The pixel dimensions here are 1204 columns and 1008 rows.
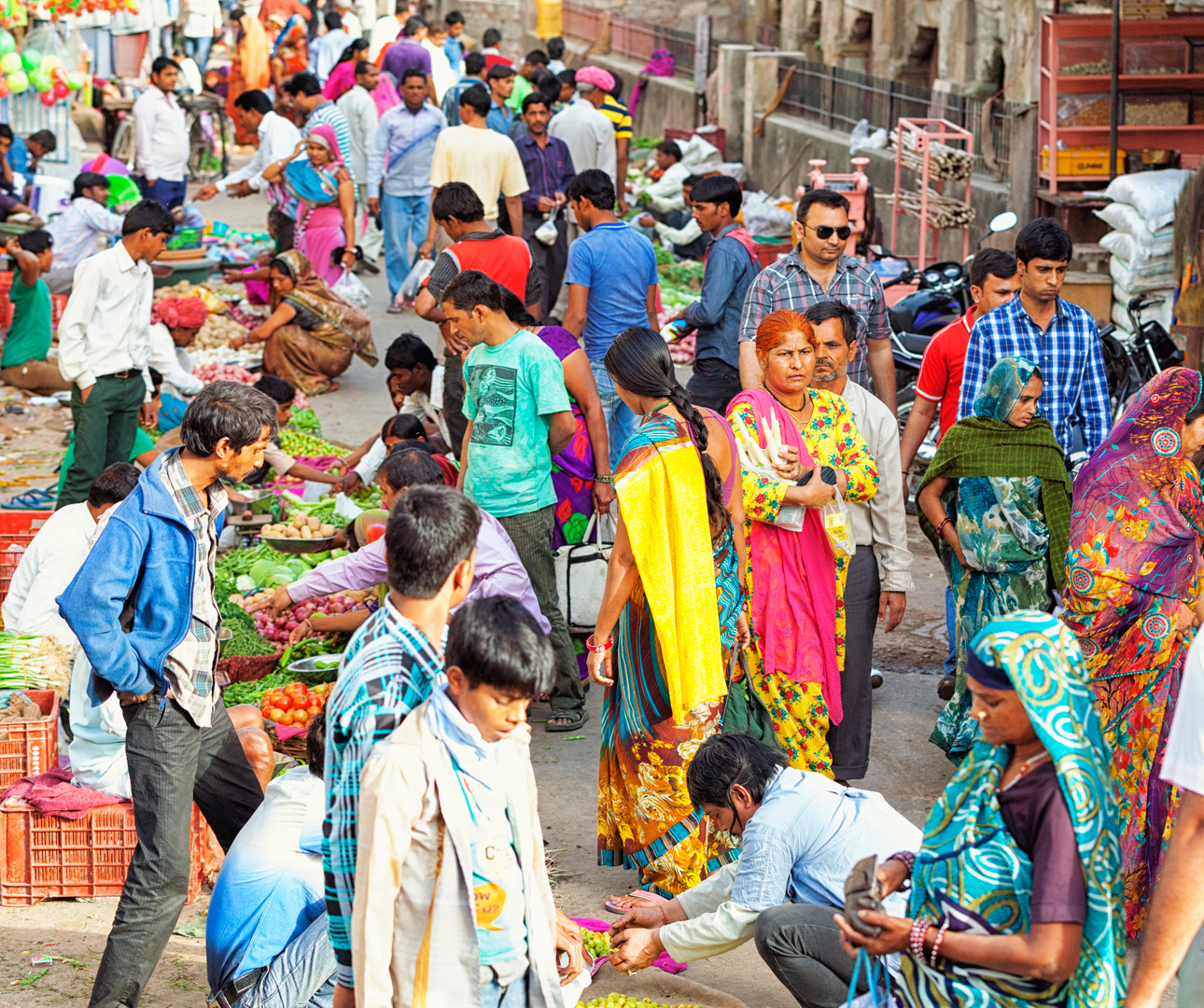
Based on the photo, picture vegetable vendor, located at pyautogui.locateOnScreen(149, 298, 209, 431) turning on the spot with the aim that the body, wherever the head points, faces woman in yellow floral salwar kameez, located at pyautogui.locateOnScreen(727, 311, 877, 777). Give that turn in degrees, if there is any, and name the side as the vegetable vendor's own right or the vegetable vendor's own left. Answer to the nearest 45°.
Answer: approximately 90° to the vegetable vendor's own right

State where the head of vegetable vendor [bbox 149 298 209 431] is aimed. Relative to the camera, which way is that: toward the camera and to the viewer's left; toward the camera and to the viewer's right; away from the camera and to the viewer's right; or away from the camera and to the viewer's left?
toward the camera and to the viewer's right

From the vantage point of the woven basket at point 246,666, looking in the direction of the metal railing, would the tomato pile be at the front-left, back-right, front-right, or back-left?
back-right

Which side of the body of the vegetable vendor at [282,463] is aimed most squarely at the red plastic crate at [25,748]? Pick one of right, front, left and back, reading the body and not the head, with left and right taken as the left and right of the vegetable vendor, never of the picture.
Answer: right

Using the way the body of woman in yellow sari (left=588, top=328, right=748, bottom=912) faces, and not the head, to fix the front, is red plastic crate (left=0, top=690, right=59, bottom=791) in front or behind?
in front

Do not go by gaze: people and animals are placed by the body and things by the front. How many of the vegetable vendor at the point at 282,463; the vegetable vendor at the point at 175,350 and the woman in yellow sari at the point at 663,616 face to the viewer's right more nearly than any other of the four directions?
2

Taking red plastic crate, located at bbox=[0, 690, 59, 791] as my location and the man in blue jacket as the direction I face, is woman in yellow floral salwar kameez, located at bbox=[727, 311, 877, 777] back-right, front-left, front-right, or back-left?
front-left

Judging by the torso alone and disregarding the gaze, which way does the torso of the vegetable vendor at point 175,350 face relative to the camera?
to the viewer's right

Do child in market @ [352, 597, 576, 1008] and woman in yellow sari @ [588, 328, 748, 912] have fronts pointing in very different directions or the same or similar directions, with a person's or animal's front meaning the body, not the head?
very different directions

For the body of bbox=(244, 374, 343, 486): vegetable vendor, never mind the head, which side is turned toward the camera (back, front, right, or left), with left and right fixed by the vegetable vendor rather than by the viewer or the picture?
right

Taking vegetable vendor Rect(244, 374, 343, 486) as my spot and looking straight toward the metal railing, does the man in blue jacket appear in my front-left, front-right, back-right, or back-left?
back-right

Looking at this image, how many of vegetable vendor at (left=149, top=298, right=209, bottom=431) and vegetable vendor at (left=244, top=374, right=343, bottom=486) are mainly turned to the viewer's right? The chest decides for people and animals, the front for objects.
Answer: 2
